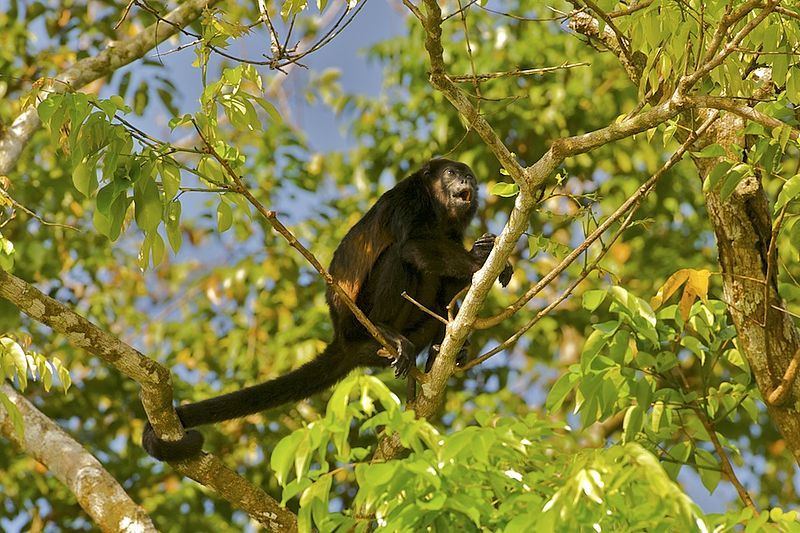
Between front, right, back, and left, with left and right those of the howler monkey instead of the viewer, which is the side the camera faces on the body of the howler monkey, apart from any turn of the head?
right
